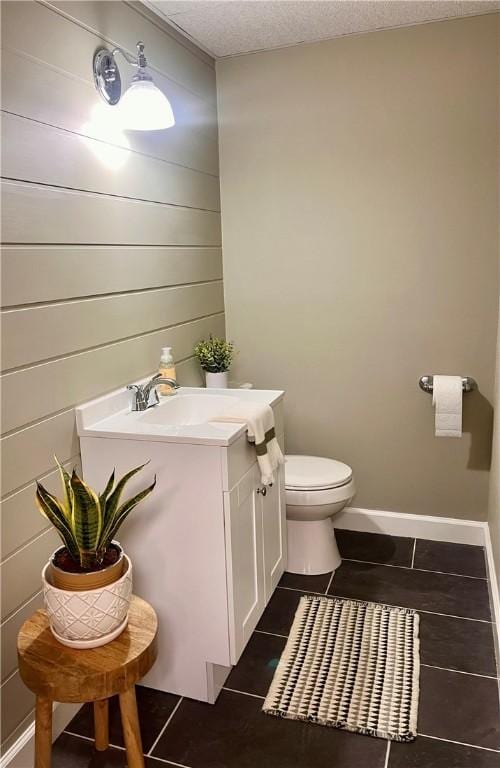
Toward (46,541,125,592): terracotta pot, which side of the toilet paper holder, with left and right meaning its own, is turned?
front

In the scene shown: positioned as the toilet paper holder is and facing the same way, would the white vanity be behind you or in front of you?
in front

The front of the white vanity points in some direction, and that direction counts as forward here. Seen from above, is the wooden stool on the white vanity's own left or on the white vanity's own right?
on the white vanity's own right

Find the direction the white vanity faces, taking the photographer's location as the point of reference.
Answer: facing to the right of the viewer

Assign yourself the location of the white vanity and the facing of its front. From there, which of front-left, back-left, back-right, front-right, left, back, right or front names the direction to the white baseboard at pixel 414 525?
front-left

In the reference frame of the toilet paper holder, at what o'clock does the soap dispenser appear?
The soap dispenser is roughly at 2 o'clock from the toilet paper holder.

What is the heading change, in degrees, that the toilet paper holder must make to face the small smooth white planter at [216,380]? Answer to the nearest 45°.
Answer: approximately 90° to its right

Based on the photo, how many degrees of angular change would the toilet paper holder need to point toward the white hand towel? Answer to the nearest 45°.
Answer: approximately 45° to its right

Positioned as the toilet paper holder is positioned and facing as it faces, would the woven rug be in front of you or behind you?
in front

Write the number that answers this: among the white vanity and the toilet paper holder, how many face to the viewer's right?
1

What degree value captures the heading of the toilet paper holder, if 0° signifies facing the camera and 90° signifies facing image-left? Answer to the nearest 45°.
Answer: approximately 0°

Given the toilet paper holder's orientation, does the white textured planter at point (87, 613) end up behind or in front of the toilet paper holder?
in front
